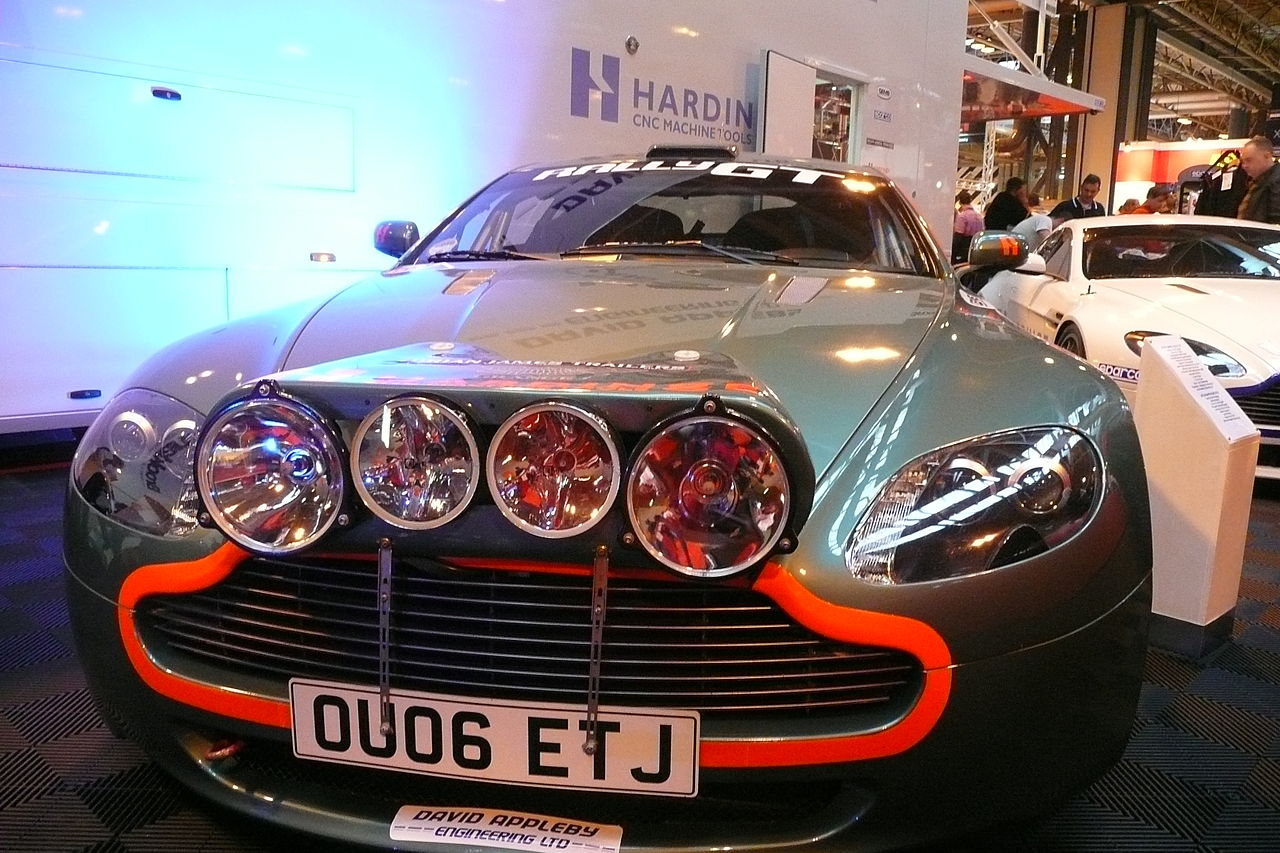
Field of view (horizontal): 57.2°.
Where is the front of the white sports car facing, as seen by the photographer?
facing the viewer and to the right of the viewer

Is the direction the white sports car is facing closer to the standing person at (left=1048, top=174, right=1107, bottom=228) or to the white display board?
the white display board

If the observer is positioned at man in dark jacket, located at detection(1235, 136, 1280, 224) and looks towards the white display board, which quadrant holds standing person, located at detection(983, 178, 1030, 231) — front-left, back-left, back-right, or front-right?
back-right

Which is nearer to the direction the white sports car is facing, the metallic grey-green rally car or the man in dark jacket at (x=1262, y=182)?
the metallic grey-green rally car

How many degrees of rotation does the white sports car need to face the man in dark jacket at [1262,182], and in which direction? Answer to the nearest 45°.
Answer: approximately 135° to its left

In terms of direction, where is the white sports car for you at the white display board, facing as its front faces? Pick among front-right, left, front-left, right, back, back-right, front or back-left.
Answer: back-left

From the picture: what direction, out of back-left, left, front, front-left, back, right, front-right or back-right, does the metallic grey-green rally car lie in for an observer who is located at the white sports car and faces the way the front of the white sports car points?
front-right

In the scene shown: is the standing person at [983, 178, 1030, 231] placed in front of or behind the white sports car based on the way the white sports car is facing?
behind

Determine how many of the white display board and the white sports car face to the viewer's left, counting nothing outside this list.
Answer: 0

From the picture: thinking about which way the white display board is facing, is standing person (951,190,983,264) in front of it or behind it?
behind
